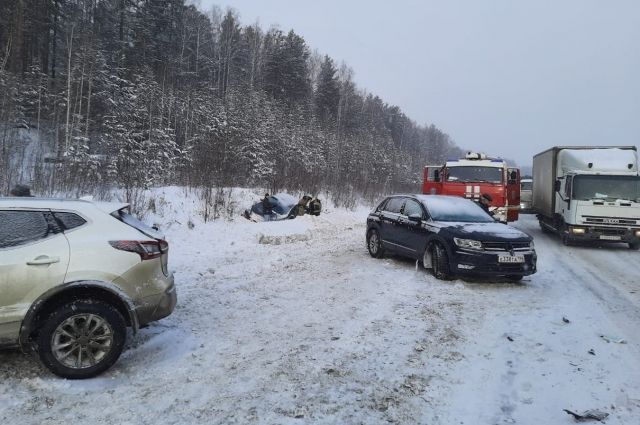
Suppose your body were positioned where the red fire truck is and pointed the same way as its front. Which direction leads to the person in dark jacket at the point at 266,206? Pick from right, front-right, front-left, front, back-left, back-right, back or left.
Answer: right

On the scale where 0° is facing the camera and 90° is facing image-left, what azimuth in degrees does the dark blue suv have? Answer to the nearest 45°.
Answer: approximately 315°

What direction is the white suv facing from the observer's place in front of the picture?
facing to the left of the viewer

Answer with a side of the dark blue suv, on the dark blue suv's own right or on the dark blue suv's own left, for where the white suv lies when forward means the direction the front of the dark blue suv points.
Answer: on the dark blue suv's own right

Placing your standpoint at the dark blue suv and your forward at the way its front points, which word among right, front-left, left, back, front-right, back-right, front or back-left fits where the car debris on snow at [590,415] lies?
front-right

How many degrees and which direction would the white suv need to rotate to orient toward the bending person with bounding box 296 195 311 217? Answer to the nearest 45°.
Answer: approximately 135° to its right

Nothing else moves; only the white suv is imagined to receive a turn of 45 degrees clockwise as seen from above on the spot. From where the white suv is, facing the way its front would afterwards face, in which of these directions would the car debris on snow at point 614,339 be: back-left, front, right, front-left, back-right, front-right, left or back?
back-right

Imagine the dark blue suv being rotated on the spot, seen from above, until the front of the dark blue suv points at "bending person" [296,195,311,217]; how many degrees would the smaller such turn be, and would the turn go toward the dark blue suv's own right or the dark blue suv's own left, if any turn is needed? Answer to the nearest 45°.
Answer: approximately 180°

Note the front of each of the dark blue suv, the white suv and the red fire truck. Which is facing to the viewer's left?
the white suv

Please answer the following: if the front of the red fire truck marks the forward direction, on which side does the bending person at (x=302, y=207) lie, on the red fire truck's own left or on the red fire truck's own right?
on the red fire truck's own right

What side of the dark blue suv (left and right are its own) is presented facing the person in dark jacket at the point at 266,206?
back
